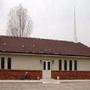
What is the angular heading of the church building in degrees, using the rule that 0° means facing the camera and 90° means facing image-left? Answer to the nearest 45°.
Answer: approximately 0°
